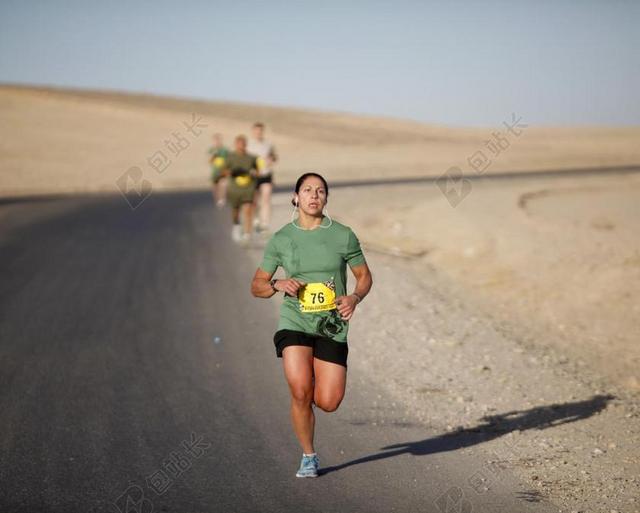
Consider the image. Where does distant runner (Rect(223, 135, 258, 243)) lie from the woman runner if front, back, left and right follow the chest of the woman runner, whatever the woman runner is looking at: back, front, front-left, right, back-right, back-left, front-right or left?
back

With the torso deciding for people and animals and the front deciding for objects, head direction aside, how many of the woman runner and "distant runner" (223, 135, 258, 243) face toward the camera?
2

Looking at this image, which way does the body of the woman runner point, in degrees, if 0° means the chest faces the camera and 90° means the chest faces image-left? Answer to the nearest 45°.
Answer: approximately 0°

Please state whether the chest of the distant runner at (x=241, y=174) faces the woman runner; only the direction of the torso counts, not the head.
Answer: yes
